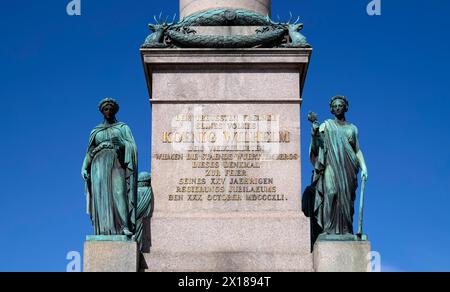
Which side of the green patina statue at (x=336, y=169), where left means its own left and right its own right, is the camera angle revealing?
front

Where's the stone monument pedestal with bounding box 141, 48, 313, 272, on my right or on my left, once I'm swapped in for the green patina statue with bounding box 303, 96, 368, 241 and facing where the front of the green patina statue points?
on my right

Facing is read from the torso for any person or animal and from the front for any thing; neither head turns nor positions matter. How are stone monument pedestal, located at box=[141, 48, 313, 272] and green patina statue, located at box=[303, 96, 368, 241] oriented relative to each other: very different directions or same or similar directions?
same or similar directions

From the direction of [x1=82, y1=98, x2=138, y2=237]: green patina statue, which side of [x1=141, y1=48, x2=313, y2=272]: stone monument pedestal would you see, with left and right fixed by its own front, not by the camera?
right

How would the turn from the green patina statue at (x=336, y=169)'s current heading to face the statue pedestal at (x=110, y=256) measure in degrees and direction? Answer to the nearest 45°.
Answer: approximately 90° to its right

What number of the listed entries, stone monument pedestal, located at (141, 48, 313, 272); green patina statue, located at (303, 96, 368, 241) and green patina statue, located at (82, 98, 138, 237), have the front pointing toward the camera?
3

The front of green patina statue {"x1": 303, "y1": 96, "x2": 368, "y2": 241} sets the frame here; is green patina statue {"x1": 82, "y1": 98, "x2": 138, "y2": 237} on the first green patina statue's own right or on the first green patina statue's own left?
on the first green patina statue's own right

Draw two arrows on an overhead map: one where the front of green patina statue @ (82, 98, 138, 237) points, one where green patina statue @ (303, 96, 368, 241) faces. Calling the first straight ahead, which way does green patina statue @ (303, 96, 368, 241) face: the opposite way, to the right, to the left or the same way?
the same way

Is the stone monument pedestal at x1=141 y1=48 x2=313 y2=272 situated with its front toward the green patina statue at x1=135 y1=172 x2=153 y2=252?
no

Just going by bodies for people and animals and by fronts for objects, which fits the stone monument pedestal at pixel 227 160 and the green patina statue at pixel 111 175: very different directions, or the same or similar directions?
same or similar directions

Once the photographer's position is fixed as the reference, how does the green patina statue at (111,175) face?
facing the viewer

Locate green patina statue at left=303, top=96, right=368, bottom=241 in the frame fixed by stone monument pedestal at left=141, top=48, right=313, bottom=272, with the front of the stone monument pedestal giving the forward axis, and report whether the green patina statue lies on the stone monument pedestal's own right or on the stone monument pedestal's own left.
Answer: on the stone monument pedestal's own left

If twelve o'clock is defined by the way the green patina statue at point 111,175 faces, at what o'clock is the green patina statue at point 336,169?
the green patina statue at point 336,169 is roughly at 9 o'clock from the green patina statue at point 111,175.

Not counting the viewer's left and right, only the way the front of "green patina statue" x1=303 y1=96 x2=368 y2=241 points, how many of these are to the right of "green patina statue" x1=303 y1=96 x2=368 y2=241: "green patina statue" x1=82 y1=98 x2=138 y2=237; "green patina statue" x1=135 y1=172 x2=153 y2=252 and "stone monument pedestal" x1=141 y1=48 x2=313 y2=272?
3

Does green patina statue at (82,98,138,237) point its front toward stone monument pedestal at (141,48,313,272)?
no
